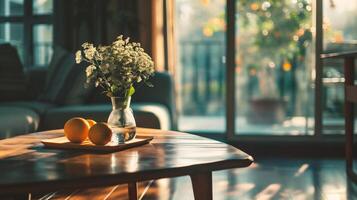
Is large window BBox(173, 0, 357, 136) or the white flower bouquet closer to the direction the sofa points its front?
the white flower bouquet

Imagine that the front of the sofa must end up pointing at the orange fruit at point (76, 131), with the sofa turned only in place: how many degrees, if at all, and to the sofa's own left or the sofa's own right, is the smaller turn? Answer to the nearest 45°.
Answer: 0° — it already faces it

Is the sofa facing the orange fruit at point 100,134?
yes

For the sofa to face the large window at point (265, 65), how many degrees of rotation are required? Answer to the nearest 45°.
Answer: approximately 135° to its left

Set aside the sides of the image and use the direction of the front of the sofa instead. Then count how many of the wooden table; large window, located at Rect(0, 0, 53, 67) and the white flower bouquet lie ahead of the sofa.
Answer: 2

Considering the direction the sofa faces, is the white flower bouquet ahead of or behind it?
ahead

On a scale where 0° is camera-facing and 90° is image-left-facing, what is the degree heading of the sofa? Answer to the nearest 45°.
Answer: approximately 0°

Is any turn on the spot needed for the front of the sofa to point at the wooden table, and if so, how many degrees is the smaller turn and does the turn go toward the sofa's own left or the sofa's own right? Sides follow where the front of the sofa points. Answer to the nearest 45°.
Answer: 0° — it already faces it

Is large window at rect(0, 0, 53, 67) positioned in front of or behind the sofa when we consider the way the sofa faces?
behind

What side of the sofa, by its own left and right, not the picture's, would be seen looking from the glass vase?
front
